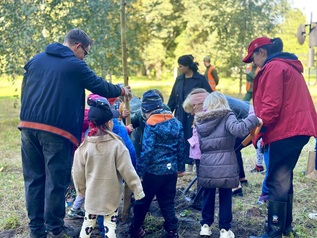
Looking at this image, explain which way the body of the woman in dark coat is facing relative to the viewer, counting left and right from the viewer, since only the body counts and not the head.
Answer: facing the viewer and to the left of the viewer

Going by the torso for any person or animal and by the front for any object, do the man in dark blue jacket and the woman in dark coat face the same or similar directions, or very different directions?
very different directions

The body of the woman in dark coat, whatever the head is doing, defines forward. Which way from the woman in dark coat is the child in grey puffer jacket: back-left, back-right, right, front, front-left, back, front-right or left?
front-left

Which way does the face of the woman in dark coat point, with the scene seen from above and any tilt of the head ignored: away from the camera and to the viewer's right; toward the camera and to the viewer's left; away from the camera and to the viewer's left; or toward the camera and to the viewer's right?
toward the camera and to the viewer's left

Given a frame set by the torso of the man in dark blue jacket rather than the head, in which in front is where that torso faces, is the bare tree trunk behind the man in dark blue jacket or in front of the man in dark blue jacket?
in front

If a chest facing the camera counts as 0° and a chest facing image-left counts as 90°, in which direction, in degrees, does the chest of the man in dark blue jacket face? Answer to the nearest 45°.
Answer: approximately 225°
